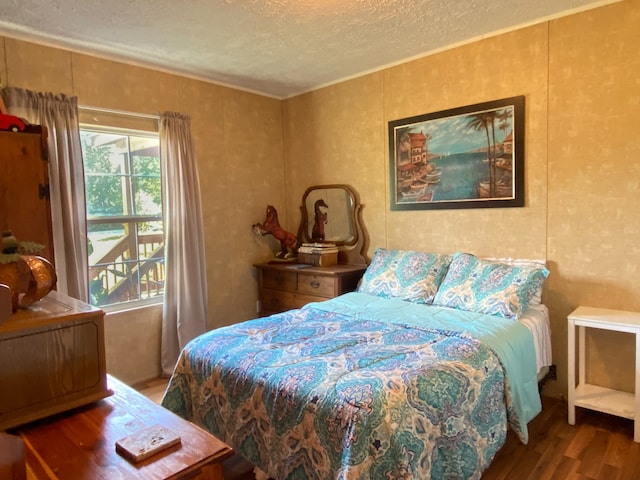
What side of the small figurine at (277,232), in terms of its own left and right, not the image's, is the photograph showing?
left

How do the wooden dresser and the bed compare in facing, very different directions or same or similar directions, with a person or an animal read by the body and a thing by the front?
same or similar directions

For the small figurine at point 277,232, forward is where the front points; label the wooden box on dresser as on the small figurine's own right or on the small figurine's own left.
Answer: on the small figurine's own left

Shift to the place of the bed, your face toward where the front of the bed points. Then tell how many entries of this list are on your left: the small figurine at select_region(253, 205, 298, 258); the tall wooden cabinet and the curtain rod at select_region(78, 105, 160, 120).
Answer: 0

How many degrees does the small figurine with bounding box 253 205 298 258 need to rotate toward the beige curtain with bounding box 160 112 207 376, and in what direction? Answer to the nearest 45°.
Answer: approximately 45° to its left

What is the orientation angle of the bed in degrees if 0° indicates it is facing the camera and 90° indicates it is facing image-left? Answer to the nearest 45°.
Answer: approximately 45°

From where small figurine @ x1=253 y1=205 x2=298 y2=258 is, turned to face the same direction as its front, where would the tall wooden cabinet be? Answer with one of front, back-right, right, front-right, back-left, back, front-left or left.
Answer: front-left

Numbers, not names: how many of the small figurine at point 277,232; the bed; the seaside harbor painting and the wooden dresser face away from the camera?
0

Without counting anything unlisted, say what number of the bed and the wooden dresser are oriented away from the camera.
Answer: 0

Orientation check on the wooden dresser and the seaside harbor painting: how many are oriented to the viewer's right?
0

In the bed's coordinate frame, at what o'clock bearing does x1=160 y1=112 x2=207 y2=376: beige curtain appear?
The beige curtain is roughly at 3 o'clock from the bed.

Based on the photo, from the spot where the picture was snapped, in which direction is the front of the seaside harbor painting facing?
facing the viewer and to the left of the viewer
